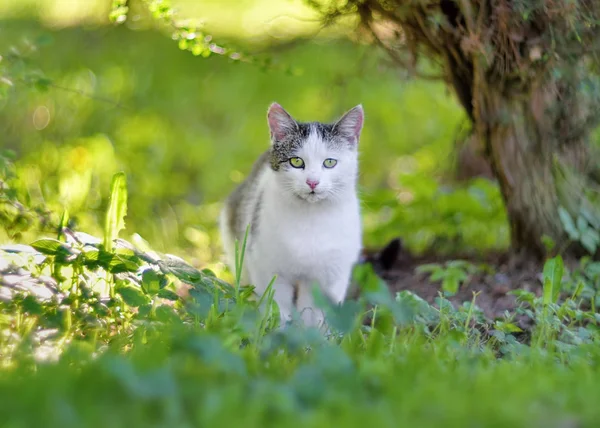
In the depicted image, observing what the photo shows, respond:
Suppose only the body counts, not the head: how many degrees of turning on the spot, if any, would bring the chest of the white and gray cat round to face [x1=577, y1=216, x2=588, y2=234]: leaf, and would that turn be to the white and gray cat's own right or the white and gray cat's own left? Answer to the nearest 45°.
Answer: approximately 90° to the white and gray cat's own left

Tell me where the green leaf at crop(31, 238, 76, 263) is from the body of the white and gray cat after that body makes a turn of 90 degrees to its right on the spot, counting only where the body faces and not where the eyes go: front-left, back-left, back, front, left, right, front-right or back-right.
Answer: front-left

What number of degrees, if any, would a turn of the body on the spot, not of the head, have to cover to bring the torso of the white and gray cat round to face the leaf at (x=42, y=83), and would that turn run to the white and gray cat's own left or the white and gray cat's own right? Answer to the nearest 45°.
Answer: approximately 90° to the white and gray cat's own right

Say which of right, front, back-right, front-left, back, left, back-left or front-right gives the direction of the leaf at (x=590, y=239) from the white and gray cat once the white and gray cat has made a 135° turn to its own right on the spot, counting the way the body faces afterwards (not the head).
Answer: back-right

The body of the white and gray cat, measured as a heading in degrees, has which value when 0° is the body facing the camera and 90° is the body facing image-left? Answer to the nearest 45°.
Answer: approximately 0°

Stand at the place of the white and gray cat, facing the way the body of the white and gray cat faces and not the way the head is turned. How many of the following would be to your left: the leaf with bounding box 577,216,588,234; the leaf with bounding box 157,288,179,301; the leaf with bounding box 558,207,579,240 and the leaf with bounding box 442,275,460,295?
3

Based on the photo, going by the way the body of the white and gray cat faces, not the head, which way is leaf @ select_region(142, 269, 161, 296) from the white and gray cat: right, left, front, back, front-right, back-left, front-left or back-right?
front-right

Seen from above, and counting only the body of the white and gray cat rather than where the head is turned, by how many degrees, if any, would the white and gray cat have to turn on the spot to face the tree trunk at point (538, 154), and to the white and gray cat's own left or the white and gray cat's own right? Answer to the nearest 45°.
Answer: approximately 135° to the white and gray cat's own left

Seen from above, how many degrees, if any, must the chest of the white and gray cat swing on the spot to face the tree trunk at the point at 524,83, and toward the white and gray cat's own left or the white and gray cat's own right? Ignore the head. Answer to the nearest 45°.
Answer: approximately 90° to the white and gray cat's own left

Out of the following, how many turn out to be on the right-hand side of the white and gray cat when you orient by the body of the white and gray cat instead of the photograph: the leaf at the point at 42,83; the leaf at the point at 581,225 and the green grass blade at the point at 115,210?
2

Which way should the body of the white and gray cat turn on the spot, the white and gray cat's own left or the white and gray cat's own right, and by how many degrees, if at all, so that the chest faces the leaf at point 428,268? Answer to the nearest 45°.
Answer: approximately 135° to the white and gray cat's own left

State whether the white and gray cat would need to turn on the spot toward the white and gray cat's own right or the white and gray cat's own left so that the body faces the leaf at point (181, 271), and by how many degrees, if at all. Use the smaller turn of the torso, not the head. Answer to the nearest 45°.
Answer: approximately 45° to the white and gray cat's own right

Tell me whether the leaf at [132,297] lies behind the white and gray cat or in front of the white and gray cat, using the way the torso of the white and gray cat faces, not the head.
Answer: in front

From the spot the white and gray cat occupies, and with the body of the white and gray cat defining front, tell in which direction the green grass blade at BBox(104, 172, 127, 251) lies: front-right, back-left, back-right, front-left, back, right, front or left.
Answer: right
